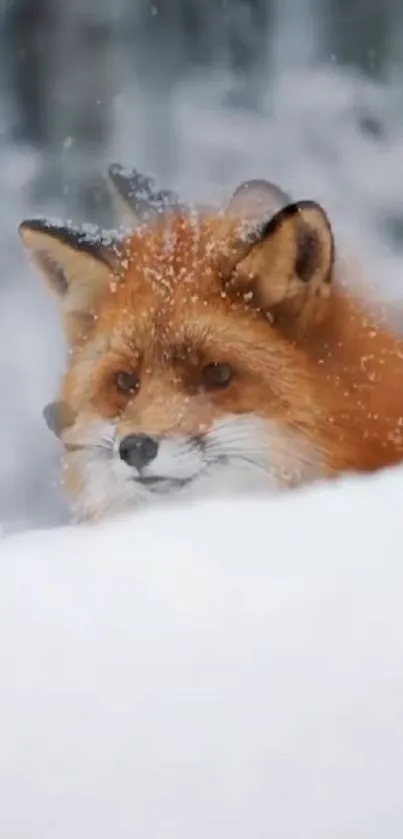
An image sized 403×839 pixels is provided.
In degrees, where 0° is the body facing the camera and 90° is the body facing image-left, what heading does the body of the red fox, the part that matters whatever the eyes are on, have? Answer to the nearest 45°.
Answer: approximately 45°
